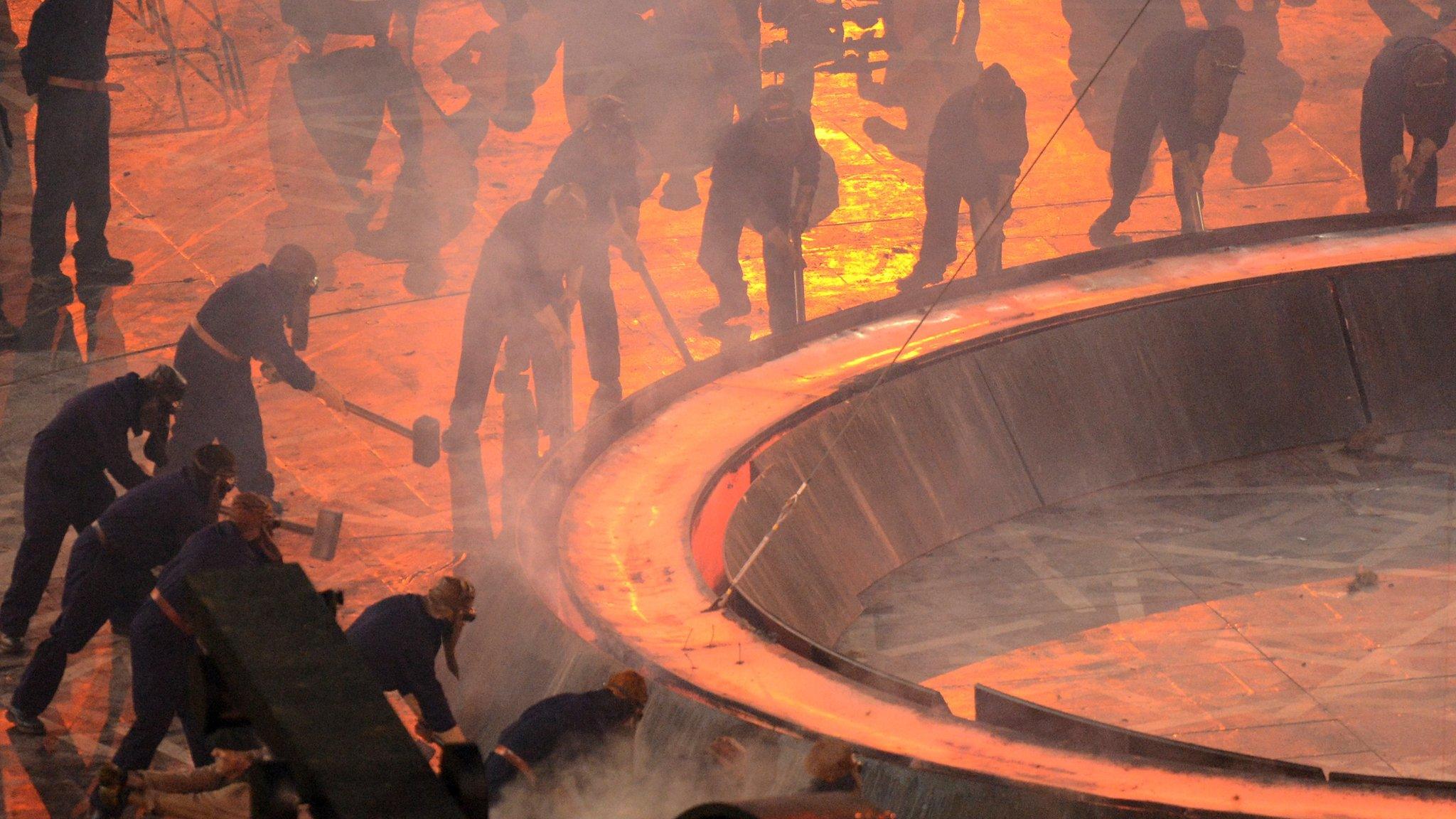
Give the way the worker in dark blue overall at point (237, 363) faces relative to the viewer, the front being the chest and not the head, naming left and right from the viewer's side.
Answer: facing to the right of the viewer

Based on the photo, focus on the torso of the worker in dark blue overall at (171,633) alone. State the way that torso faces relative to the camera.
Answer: to the viewer's right

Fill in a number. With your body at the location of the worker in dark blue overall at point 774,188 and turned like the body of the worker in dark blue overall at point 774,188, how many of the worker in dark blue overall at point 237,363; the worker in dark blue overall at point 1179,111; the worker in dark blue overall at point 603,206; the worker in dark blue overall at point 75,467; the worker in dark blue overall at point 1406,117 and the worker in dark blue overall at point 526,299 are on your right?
4

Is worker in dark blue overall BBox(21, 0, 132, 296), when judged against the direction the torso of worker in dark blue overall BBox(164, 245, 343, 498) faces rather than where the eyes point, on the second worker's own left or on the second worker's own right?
on the second worker's own left

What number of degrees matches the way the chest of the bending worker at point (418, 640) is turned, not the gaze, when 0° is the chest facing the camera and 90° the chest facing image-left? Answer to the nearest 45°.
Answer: approximately 270°

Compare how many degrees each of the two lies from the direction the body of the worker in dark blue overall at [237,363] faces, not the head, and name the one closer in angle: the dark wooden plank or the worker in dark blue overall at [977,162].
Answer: the worker in dark blue overall

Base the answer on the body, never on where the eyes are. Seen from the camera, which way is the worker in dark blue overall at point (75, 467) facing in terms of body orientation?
to the viewer's right
